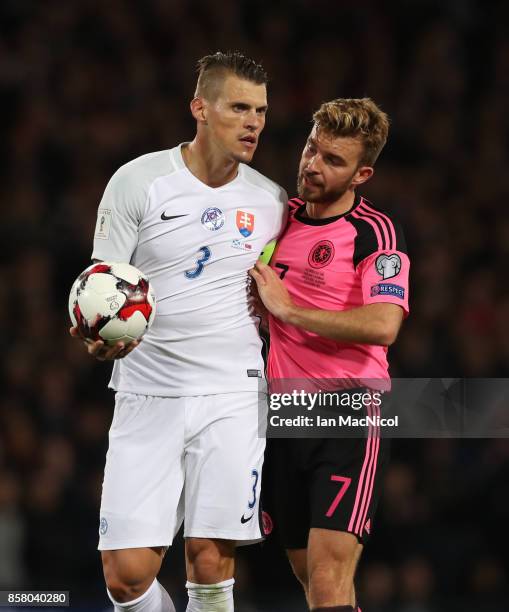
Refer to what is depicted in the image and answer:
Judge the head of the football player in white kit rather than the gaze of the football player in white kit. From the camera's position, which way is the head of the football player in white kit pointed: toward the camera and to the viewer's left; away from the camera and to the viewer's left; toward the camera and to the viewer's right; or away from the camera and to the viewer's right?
toward the camera and to the viewer's right

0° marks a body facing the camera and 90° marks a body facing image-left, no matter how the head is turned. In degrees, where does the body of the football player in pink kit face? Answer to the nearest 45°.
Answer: approximately 45°

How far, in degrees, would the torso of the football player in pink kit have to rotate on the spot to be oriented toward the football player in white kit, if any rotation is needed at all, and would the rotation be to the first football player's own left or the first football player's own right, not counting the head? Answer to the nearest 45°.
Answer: approximately 45° to the first football player's own right
